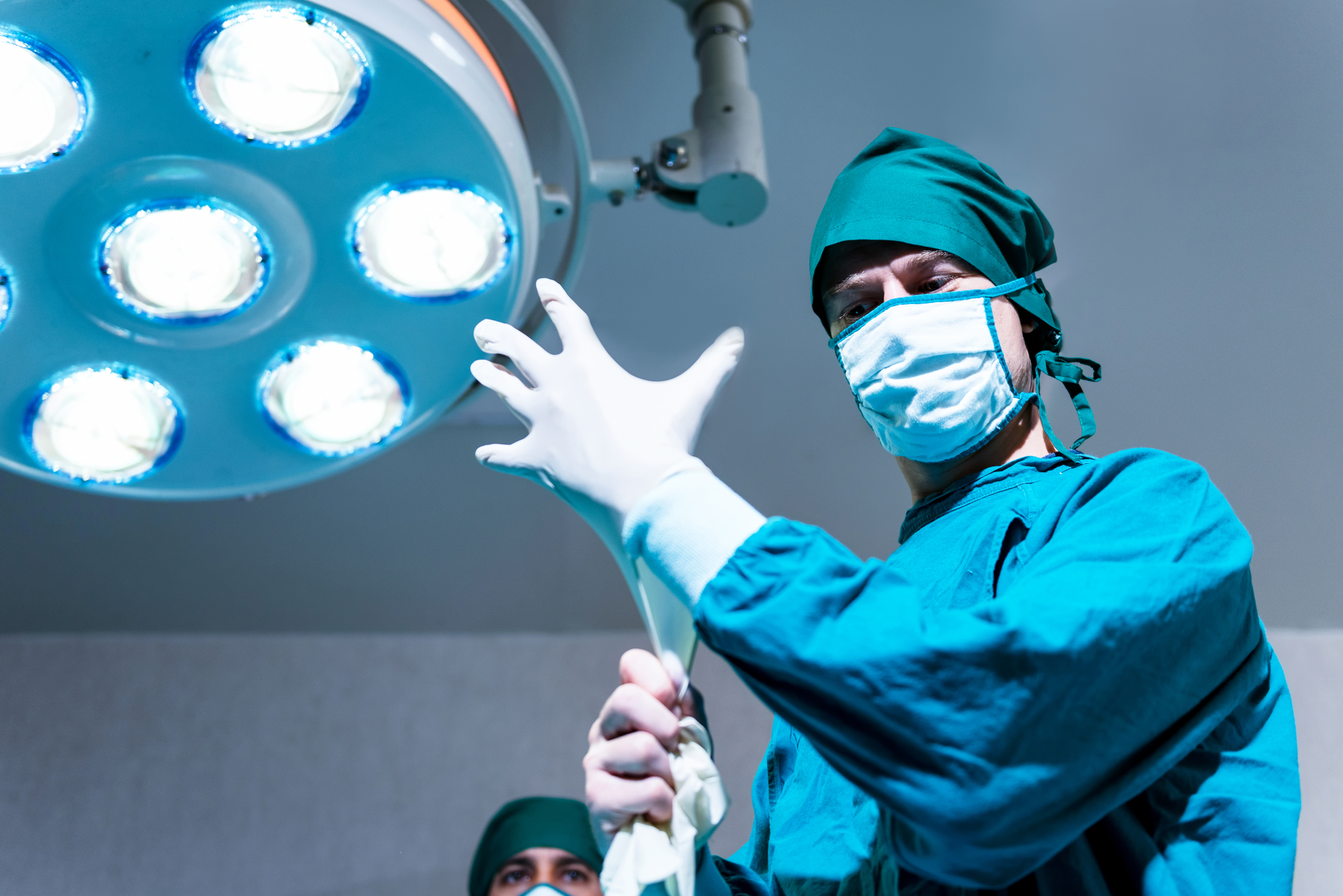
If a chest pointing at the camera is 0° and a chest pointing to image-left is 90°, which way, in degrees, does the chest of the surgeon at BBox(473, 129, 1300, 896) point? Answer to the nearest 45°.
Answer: approximately 45°

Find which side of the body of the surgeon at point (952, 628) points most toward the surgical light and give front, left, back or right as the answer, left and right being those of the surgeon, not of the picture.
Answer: front
